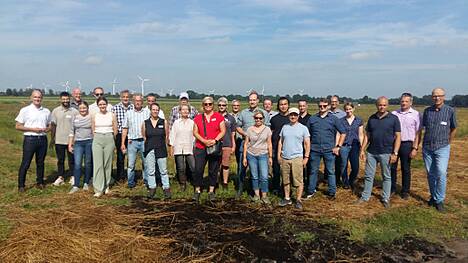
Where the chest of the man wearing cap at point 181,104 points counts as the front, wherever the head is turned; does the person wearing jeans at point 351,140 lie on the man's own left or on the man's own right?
on the man's own left

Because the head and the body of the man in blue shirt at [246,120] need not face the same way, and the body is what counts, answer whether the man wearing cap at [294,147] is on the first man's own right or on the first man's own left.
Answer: on the first man's own left

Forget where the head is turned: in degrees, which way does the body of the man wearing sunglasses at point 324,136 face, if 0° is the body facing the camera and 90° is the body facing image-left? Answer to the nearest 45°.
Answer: approximately 0°

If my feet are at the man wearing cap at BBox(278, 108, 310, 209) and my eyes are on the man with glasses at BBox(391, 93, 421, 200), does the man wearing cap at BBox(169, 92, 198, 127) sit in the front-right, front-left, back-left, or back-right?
back-left

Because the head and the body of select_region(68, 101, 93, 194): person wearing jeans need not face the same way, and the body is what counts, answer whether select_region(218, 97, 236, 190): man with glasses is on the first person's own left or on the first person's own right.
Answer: on the first person's own left

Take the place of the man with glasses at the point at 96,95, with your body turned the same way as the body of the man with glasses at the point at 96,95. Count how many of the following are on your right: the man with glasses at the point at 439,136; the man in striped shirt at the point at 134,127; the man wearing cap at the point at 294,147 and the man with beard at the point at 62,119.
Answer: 1

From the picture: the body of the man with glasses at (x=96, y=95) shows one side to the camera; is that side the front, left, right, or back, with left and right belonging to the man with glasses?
front

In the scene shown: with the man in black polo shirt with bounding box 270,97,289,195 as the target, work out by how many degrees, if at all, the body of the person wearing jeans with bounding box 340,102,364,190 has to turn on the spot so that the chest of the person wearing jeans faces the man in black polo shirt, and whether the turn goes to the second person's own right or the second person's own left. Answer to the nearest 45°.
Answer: approximately 45° to the second person's own right

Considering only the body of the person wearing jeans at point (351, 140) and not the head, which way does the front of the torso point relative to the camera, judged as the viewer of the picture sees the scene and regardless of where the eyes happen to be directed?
toward the camera

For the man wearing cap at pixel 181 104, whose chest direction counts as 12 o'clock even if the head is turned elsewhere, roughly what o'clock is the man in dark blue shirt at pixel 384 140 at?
The man in dark blue shirt is roughly at 10 o'clock from the man wearing cap.

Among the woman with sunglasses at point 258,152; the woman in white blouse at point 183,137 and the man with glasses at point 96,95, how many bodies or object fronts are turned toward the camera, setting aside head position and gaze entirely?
3

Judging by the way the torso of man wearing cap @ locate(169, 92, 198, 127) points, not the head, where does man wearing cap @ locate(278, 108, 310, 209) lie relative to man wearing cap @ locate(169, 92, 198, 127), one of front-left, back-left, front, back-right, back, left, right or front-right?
front-left

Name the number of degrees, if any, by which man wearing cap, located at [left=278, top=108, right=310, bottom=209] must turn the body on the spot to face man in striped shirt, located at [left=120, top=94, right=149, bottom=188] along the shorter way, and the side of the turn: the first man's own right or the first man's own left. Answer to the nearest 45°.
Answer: approximately 90° to the first man's own right

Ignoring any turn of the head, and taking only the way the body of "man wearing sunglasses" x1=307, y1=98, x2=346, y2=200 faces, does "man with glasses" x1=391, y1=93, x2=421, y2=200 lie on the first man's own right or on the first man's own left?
on the first man's own left

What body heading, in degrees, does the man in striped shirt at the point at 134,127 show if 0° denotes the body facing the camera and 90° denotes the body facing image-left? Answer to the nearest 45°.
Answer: approximately 0°

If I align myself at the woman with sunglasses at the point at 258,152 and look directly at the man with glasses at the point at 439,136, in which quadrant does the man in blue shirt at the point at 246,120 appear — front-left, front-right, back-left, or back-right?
back-left

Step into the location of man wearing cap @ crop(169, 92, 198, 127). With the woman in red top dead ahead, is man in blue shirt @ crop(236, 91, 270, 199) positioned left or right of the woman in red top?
left
